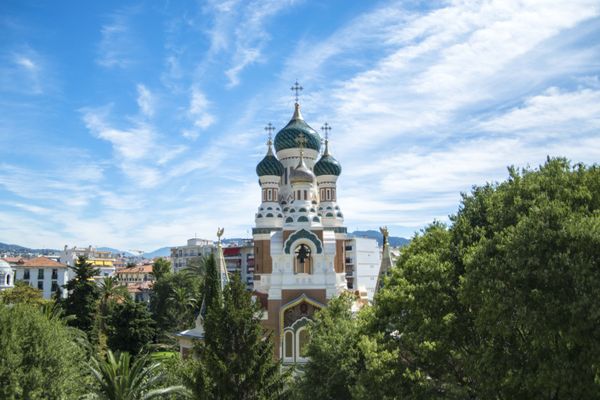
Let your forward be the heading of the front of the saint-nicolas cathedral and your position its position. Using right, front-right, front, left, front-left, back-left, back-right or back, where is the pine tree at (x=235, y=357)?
front

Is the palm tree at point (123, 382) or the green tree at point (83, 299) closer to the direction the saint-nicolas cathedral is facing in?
the palm tree

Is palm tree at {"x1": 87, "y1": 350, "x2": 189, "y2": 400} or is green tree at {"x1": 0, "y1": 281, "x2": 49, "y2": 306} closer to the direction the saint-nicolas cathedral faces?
the palm tree

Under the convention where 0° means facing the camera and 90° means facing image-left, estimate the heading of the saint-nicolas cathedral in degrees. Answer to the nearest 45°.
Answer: approximately 0°

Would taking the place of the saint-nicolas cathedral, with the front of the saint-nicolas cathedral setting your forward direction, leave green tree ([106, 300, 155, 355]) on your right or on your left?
on your right

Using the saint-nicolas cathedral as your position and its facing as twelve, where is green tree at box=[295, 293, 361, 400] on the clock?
The green tree is roughly at 12 o'clock from the saint-nicolas cathedral.

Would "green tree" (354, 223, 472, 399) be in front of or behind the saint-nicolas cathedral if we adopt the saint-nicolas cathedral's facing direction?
in front

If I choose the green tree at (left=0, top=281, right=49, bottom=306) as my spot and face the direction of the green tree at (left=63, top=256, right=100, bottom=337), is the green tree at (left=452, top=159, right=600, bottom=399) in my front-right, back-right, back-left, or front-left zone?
front-right

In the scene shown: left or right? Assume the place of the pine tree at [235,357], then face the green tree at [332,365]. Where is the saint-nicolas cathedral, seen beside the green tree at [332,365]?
left

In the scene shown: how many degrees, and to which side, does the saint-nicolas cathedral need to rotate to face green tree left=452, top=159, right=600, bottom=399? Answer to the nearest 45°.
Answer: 0° — it already faces it

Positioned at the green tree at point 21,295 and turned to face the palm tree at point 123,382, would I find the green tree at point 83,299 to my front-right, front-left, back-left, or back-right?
front-left

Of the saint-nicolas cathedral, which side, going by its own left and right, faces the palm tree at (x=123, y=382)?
front

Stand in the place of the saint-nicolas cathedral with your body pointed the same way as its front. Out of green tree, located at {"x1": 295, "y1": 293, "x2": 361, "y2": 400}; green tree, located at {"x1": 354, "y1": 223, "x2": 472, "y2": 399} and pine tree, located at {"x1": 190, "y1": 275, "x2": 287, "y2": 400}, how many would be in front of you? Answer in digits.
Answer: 3

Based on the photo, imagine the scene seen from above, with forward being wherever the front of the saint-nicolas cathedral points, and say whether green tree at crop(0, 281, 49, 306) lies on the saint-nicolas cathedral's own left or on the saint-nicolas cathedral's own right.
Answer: on the saint-nicolas cathedral's own right

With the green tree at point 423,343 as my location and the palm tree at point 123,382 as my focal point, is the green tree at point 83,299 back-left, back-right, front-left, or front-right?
front-right
